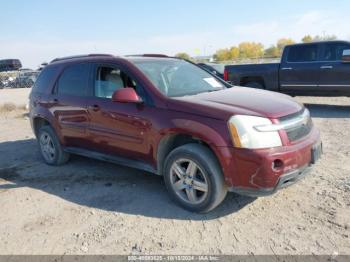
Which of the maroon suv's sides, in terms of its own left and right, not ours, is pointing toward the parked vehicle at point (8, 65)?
back

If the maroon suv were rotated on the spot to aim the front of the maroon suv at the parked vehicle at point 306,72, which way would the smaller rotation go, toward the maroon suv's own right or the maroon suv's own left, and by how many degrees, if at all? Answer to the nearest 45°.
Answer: approximately 90° to the maroon suv's own left

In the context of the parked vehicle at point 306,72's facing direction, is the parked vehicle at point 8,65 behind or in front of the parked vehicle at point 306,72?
behind

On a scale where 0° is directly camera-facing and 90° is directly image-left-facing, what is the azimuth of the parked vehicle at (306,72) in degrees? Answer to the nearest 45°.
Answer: approximately 270°

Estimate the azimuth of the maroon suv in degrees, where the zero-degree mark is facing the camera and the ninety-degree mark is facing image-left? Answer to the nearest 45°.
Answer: approximately 315°

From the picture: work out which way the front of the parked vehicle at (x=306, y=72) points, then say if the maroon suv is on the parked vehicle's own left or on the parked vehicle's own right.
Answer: on the parked vehicle's own right
